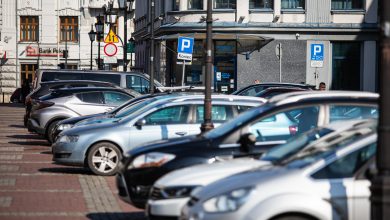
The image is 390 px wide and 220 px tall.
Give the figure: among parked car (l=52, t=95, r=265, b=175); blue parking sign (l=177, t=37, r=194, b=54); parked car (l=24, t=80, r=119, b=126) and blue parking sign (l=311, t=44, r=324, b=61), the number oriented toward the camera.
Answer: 2

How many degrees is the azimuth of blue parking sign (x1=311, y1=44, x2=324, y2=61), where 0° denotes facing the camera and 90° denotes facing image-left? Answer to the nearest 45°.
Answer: approximately 0°

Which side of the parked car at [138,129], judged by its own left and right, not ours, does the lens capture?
left

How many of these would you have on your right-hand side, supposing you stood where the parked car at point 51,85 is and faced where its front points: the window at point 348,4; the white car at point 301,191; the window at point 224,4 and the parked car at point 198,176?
2

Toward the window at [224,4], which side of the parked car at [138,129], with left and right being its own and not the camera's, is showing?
right

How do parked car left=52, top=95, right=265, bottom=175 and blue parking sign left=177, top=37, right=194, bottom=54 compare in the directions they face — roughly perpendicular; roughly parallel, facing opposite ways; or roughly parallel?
roughly perpendicular
